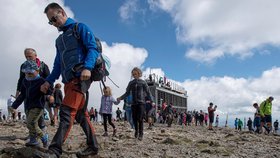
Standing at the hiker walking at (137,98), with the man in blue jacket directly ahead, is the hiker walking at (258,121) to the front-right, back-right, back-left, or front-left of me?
back-left

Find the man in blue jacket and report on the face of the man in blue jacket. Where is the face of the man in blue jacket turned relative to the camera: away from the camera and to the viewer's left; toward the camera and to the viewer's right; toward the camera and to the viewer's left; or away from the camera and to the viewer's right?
toward the camera and to the viewer's left

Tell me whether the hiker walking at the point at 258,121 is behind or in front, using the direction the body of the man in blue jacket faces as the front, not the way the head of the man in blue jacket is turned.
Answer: behind

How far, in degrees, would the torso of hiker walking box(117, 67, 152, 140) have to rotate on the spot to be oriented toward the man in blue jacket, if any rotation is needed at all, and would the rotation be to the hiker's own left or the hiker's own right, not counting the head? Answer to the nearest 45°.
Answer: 0° — they already face them

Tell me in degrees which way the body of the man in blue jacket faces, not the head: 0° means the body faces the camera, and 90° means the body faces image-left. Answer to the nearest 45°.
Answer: approximately 45°

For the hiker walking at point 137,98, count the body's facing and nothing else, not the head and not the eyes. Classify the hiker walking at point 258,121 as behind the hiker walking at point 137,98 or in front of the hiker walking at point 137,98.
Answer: behind

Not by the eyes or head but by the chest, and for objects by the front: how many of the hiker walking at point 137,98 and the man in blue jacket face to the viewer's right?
0

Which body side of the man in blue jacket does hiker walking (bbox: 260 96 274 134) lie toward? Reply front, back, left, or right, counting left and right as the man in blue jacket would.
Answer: back

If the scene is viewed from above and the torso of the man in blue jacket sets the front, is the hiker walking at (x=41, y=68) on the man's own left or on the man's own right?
on the man's own right
